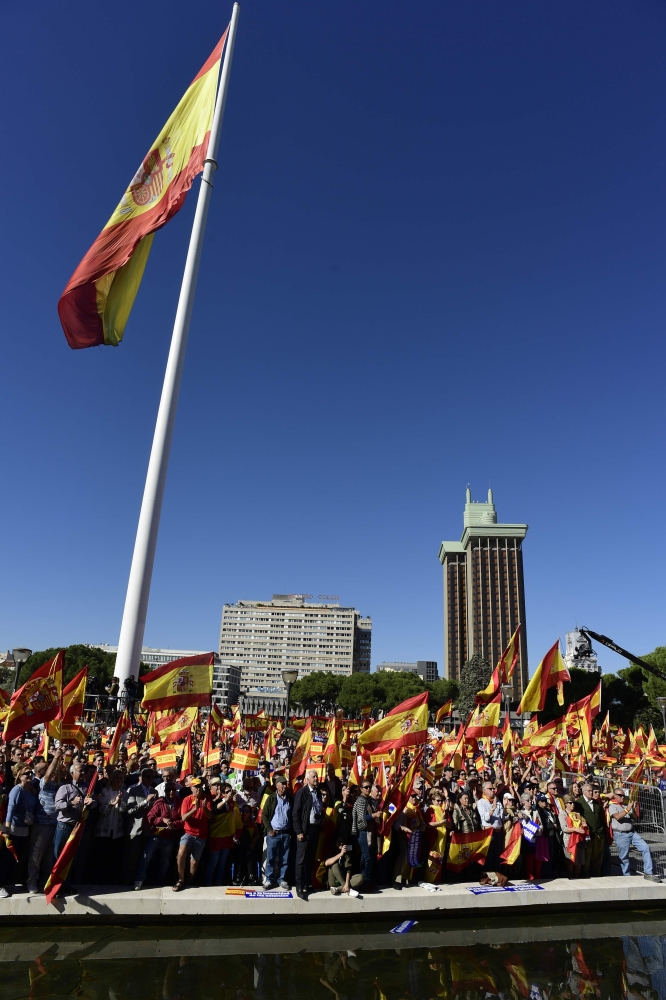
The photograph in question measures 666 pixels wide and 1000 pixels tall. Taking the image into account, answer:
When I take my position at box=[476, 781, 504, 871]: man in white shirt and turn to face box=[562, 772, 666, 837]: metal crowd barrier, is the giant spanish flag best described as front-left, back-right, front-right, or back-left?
back-left

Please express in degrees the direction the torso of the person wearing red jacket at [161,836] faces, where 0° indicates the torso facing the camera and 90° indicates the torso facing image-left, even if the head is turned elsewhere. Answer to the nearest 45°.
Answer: approximately 315°

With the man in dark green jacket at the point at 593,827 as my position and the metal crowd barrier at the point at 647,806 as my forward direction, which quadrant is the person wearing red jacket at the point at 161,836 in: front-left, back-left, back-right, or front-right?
back-left

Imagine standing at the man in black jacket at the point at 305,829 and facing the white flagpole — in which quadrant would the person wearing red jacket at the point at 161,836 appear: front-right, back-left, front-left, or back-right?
front-left

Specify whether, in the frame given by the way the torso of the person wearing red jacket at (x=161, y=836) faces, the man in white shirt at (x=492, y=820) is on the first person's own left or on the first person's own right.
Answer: on the first person's own left

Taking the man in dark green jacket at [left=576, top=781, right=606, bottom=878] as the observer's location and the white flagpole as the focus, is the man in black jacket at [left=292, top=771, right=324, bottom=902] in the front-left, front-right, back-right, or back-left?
front-left

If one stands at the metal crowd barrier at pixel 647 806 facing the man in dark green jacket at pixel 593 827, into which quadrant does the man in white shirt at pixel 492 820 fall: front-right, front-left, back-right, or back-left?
front-right

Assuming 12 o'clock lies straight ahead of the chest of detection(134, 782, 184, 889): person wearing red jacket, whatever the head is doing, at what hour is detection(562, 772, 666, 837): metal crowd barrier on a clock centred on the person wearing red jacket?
The metal crowd barrier is roughly at 10 o'clock from the person wearing red jacket.

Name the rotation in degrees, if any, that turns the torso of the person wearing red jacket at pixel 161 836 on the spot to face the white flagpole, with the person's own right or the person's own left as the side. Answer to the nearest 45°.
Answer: approximately 135° to the person's own left

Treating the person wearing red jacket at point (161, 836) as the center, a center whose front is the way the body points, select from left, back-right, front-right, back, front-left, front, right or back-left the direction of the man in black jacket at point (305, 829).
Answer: front-left

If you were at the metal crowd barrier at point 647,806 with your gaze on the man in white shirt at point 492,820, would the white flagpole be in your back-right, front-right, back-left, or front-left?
front-right
